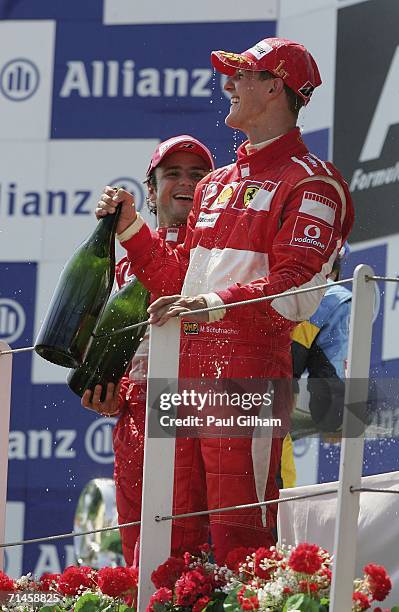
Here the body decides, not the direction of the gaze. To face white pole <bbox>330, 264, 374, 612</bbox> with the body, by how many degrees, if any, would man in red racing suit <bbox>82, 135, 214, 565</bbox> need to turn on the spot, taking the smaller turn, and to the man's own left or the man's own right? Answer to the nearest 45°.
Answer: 0° — they already face it

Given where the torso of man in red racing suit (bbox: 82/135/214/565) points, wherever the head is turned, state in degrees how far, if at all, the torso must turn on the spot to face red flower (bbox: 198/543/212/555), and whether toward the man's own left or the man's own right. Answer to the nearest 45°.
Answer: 0° — they already face it

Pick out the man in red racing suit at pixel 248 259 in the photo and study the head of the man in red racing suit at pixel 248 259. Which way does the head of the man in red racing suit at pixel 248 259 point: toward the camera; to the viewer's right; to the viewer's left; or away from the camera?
to the viewer's left

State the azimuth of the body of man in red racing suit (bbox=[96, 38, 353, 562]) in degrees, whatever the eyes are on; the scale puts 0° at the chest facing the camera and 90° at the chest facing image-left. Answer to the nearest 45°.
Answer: approximately 45°

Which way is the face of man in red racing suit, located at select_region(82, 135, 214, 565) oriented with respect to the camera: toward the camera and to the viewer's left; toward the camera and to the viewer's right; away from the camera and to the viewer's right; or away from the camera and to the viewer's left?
toward the camera and to the viewer's right

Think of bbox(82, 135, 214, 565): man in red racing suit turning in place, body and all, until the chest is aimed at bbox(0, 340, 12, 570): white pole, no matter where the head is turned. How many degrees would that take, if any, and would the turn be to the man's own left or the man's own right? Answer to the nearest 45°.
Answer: approximately 90° to the man's own right

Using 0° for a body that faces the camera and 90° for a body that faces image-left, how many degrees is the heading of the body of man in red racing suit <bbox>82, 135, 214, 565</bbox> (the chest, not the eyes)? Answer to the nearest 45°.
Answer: approximately 0°
